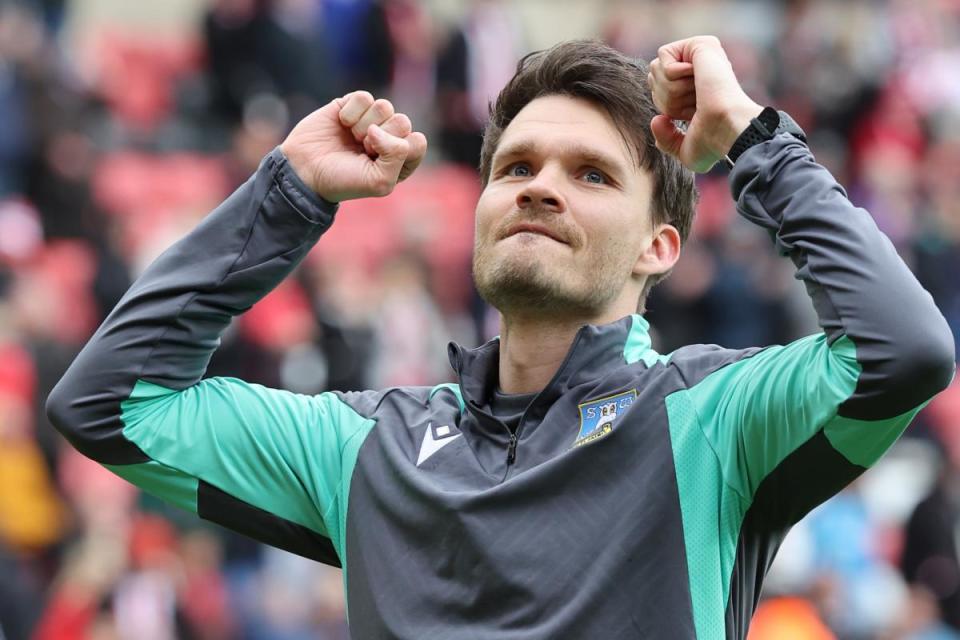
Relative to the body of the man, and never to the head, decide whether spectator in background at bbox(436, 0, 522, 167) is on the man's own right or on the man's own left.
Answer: on the man's own right

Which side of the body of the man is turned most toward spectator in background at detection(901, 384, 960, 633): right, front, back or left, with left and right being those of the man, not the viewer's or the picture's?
back

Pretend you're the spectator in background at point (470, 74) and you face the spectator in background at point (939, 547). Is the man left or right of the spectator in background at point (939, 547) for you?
right

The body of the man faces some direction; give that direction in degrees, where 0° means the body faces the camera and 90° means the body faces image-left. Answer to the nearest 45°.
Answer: approximately 45°
